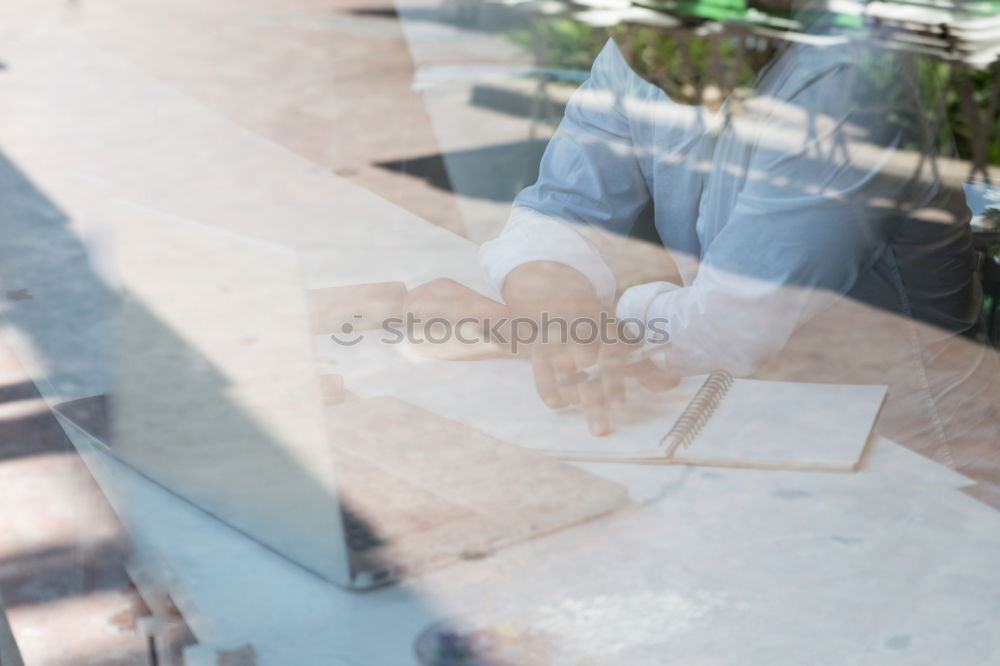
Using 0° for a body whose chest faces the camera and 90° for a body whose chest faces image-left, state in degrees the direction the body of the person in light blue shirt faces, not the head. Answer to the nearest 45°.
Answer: approximately 45°
